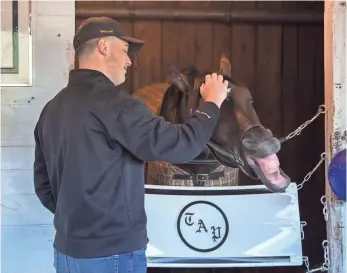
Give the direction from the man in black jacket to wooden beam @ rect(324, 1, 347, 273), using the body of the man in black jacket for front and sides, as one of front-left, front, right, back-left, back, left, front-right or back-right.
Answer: front

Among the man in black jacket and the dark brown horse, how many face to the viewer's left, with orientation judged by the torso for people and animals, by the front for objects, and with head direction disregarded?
0

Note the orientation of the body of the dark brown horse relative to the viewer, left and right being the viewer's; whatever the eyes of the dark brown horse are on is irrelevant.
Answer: facing the viewer and to the right of the viewer

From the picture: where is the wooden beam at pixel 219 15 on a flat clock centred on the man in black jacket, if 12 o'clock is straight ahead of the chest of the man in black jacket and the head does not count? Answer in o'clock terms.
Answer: The wooden beam is roughly at 11 o'clock from the man in black jacket.

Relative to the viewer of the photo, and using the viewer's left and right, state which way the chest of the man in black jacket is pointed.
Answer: facing away from the viewer and to the right of the viewer

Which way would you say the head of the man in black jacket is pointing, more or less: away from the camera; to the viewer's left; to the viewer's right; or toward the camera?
to the viewer's right

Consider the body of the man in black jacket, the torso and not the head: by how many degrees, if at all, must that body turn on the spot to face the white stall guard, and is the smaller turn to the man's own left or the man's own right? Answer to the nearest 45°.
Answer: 0° — they already face it

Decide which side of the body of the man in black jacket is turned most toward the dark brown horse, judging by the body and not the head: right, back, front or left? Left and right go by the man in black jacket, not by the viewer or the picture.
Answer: front
